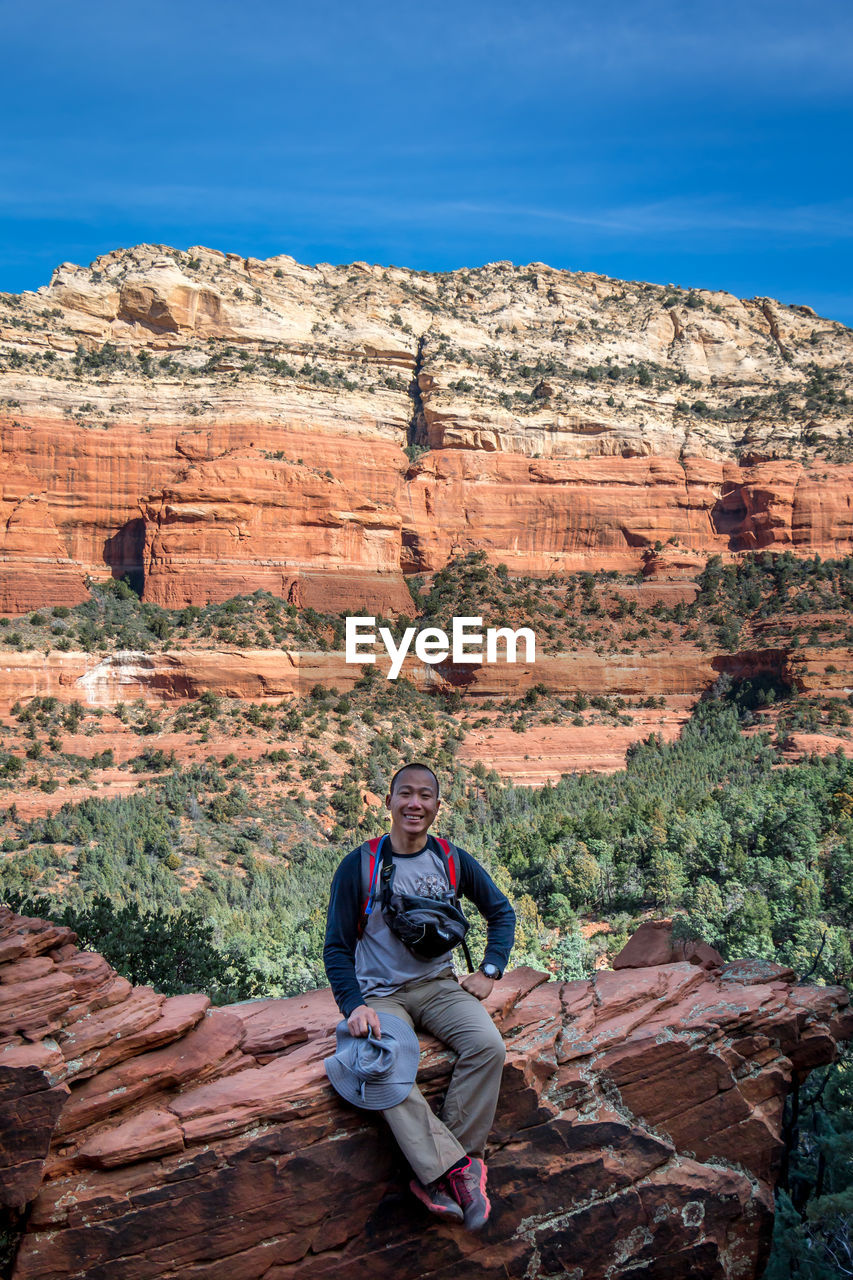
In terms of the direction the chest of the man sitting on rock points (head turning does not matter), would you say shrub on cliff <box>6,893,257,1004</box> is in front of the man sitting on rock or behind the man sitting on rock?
behind

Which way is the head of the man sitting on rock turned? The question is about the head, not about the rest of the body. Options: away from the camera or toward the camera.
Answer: toward the camera

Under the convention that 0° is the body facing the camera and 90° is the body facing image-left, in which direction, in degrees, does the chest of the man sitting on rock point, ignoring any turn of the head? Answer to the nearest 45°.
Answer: approximately 0°
